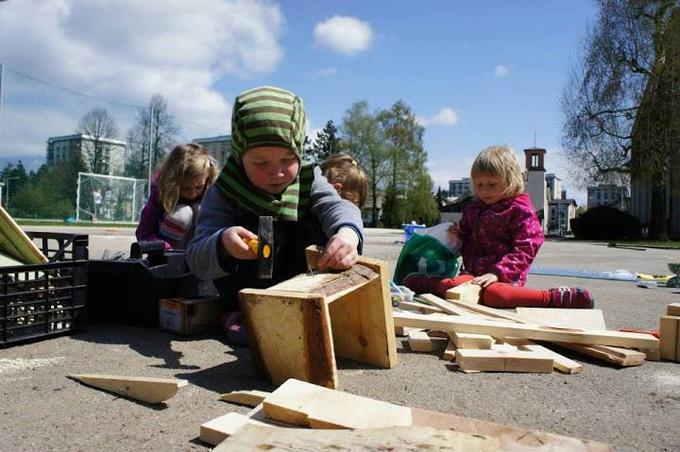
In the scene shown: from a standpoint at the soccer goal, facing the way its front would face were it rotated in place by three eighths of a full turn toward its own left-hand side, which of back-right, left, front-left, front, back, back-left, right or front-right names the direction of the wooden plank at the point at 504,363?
back

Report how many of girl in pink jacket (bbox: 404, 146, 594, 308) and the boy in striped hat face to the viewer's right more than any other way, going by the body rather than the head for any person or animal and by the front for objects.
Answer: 0

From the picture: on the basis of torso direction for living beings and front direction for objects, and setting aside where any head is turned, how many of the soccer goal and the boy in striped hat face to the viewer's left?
0

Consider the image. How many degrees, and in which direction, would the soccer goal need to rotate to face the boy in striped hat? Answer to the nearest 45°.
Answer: approximately 45° to its right

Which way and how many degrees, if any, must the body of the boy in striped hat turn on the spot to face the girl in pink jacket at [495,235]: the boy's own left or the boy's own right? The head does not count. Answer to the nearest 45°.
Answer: approximately 135° to the boy's own left

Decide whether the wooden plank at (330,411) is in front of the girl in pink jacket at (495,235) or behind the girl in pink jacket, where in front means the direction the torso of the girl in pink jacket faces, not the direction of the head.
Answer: in front

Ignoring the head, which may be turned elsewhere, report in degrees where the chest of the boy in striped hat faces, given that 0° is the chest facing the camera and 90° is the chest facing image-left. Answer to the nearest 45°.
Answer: approximately 0°

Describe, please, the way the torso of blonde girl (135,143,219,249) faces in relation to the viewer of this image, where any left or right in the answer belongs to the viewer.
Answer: facing the viewer and to the right of the viewer

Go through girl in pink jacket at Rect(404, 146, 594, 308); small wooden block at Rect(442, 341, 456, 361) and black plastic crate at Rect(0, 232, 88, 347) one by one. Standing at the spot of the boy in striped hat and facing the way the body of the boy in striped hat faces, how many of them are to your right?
1

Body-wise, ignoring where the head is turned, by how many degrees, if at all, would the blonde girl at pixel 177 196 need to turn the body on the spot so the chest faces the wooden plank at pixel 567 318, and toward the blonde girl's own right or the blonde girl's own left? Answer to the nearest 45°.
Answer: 0° — they already face it
